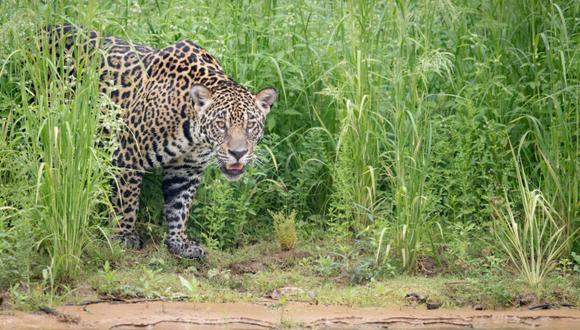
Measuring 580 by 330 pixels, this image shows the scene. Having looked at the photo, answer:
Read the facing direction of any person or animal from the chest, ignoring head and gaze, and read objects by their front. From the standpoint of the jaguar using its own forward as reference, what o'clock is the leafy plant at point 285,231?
The leafy plant is roughly at 11 o'clock from the jaguar.

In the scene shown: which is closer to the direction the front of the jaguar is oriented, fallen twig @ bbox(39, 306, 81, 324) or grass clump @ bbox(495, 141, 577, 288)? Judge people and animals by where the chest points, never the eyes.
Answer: the grass clump

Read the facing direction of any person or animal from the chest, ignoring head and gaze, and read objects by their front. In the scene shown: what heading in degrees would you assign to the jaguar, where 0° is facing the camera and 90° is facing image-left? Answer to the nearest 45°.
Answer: approximately 315°

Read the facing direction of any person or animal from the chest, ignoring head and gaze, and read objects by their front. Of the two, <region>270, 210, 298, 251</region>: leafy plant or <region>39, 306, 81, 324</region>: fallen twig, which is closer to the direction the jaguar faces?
the leafy plant

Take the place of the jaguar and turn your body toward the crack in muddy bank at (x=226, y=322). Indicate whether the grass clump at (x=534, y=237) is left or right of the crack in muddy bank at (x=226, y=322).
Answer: left

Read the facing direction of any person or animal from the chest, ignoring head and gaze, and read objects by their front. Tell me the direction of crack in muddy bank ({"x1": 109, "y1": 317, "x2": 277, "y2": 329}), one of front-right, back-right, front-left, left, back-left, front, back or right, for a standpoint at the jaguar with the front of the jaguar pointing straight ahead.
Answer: front-right

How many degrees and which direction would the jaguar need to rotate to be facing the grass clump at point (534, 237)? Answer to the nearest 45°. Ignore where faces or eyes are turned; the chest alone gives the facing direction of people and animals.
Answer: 0° — it already faces it

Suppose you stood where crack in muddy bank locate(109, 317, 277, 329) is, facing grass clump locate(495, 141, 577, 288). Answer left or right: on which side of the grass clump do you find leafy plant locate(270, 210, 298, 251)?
left
